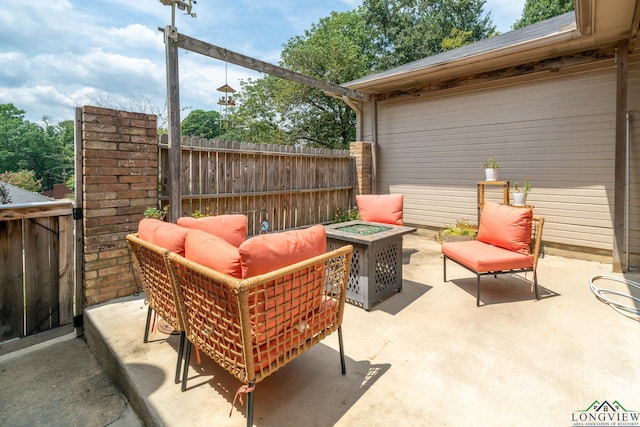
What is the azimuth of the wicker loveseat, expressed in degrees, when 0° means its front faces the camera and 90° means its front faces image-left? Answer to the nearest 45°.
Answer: approximately 225°

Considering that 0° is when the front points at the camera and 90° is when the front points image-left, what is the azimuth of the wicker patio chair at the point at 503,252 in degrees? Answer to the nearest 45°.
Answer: approximately 45°

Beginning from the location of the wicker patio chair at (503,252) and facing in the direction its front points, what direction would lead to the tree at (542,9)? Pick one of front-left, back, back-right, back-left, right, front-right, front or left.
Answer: back-right

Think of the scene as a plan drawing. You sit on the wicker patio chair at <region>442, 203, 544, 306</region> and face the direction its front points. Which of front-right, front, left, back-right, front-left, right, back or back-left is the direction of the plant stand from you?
back-right

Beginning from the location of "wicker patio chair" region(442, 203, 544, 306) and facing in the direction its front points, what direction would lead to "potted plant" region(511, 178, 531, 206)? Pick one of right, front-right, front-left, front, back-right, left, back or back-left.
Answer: back-right

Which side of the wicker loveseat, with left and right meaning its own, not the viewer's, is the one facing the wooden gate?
left

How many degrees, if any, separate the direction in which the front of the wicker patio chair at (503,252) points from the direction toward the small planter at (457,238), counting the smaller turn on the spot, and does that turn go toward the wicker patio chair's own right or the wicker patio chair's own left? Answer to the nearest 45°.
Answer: approximately 135° to the wicker patio chair's own right

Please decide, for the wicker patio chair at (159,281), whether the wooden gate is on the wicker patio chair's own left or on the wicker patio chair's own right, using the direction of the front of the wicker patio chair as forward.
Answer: on the wicker patio chair's own left
